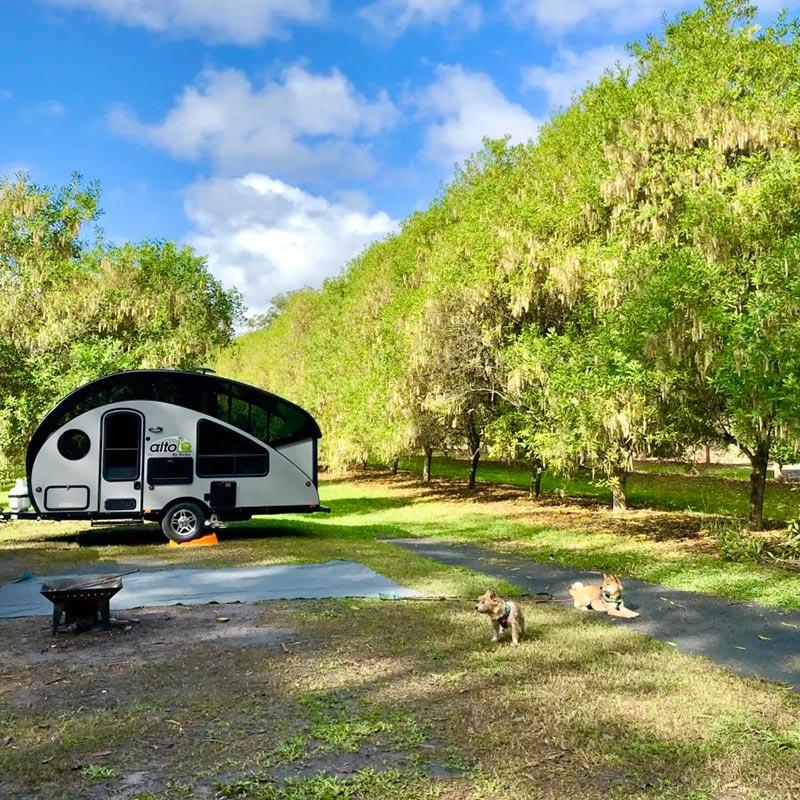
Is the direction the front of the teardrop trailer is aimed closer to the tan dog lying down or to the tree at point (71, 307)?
the tree

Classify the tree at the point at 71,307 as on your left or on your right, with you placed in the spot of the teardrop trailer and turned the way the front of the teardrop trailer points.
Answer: on your right

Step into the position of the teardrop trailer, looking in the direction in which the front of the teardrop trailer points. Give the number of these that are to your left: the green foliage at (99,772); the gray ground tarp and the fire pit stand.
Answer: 3

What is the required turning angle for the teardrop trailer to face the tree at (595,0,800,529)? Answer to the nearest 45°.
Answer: approximately 180°

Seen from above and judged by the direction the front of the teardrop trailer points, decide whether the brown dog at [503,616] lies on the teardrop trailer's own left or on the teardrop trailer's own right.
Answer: on the teardrop trailer's own left

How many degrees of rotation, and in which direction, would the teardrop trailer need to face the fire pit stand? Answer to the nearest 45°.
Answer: approximately 90° to its left

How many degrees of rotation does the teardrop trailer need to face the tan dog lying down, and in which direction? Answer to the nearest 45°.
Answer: approximately 135° to its left

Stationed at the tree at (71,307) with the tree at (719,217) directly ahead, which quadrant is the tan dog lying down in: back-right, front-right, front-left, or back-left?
front-right

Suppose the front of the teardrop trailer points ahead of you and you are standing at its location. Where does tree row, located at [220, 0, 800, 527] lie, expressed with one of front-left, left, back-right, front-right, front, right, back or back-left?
back

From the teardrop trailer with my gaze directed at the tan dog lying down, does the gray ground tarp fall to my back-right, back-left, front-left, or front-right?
front-right

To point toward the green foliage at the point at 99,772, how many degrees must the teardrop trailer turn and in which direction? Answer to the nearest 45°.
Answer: approximately 90° to its left

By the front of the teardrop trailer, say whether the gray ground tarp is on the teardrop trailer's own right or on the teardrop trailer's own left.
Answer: on the teardrop trailer's own left

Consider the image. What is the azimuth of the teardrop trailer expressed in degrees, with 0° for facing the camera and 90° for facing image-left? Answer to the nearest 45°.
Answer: approximately 90°
